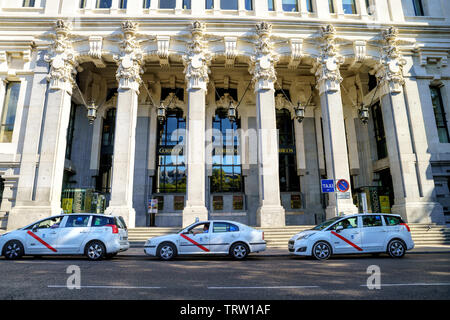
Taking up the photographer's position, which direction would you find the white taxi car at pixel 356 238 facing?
facing to the left of the viewer

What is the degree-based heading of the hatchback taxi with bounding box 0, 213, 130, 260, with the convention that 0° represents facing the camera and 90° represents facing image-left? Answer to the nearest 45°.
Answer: approximately 90°

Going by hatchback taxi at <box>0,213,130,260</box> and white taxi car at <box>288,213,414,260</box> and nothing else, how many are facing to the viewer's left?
2

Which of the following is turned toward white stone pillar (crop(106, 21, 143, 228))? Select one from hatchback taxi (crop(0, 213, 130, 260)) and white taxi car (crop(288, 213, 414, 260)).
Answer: the white taxi car

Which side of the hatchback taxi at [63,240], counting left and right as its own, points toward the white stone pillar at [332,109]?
back

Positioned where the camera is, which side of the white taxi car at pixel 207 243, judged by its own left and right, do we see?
left

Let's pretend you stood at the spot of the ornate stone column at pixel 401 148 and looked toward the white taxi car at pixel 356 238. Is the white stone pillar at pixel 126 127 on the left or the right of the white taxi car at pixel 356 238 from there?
right

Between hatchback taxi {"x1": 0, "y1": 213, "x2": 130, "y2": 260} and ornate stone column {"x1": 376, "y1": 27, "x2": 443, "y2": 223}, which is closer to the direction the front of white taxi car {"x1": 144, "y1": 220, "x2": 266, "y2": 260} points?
the hatchback taxi

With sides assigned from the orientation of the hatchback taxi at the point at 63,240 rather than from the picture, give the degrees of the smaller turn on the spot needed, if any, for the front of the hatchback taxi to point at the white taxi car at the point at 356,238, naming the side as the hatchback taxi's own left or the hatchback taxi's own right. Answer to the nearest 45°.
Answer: approximately 135° to the hatchback taxi's own left

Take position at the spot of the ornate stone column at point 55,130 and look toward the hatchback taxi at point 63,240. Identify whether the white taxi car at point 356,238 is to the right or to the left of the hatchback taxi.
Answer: left

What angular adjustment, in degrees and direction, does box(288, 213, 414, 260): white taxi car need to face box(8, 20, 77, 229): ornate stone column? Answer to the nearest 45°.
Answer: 0° — it already faces it

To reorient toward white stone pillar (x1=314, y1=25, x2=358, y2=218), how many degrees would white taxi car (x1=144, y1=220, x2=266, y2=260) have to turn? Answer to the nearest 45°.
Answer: approximately 135° to its right

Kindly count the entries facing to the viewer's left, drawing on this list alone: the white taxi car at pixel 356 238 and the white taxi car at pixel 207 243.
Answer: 2

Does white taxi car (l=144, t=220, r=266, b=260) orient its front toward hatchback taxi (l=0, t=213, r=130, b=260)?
yes
